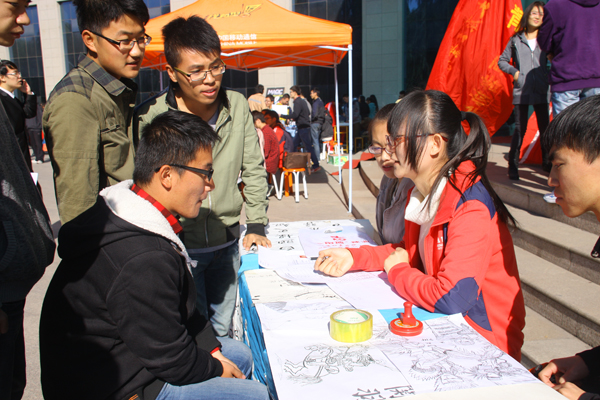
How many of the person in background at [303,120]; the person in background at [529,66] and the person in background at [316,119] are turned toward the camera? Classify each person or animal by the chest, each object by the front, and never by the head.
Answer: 1

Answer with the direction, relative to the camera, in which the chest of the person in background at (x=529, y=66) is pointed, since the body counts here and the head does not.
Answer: toward the camera

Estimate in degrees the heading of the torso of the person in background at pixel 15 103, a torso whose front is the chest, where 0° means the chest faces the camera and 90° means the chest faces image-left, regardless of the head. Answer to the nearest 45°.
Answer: approximately 315°

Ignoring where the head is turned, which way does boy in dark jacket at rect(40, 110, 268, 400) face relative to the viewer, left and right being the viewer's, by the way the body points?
facing to the right of the viewer

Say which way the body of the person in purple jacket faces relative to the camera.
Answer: away from the camera

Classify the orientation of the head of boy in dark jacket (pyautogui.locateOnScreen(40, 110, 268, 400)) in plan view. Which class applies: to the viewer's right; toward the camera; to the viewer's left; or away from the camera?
to the viewer's right

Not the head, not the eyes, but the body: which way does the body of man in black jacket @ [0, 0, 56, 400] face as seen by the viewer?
to the viewer's right

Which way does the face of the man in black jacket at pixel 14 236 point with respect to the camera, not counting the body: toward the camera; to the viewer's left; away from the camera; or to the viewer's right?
to the viewer's right

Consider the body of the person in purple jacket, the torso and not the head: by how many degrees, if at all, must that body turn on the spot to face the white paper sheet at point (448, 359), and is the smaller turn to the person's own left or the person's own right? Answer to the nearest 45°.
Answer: approximately 180°

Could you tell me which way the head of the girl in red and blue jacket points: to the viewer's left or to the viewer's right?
to the viewer's left

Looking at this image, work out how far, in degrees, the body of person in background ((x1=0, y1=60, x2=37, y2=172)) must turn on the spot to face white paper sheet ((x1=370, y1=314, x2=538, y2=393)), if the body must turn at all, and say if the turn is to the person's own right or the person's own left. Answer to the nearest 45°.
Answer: approximately 45° to the person's own right

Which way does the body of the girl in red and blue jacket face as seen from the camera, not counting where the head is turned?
to the viewer's left

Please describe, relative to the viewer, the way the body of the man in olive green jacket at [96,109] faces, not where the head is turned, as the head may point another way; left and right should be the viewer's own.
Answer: facing the viewer and to the right of the viewer
